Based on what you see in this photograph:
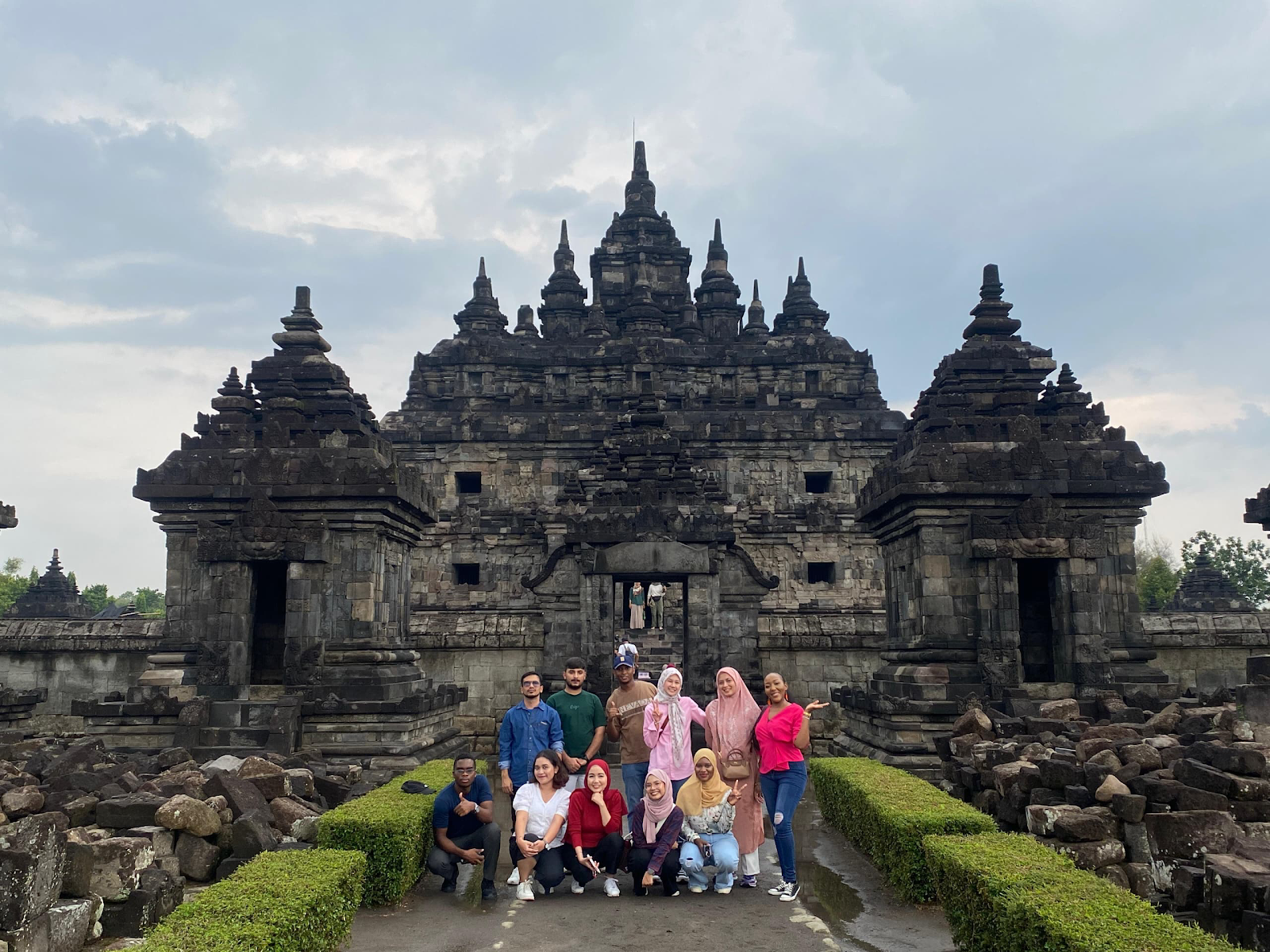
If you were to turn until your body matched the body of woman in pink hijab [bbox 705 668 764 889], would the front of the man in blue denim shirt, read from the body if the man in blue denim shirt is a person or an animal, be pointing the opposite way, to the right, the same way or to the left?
the same way

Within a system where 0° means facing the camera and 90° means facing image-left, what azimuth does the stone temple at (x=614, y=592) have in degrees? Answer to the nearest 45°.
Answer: approximately 0°

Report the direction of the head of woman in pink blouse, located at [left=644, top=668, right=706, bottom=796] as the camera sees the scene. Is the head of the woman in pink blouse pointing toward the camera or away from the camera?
toward the camera

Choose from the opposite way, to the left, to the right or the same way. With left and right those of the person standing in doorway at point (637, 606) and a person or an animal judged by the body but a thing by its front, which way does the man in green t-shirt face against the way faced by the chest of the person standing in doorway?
the same way

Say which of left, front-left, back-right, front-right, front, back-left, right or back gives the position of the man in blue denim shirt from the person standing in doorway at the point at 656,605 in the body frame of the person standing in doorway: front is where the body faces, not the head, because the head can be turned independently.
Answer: front

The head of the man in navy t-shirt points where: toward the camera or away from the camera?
toward the camera

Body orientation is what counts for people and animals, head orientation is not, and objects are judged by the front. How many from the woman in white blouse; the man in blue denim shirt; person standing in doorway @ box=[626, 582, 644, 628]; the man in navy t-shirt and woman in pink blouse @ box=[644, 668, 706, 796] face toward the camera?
5

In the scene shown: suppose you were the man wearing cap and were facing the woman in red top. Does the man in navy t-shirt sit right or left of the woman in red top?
right

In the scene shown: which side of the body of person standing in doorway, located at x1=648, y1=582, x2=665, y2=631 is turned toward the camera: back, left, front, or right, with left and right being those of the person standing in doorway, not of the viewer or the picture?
front

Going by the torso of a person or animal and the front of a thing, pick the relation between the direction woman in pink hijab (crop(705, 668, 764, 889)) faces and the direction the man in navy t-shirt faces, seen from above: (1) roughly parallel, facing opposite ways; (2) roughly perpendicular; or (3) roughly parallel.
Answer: roughly parallel

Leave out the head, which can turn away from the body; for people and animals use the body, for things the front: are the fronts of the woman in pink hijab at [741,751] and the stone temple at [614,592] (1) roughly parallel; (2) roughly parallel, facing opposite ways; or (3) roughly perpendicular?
roughly parallel

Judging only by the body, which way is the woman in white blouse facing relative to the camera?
toward the camera

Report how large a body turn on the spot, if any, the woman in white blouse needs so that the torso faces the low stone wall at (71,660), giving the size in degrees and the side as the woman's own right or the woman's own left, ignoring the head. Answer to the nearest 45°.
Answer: approximately 135° to the woman's own right

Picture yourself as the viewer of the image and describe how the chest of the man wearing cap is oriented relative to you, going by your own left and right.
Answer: facing the viewer

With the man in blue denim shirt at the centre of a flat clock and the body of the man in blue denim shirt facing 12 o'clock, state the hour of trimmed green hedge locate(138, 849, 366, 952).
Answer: The trimmed green hedge is roughly at 1 o'clock from the man in blue denim shirt.

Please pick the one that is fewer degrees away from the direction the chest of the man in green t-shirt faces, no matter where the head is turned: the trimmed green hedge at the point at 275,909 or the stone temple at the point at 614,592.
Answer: the trimmed green hedge

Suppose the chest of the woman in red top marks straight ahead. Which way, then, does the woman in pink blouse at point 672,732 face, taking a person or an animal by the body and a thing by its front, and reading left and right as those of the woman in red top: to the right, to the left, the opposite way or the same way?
the same way

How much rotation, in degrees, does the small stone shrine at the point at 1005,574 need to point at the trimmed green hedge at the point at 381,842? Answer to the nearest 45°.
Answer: approximately 45° to its right

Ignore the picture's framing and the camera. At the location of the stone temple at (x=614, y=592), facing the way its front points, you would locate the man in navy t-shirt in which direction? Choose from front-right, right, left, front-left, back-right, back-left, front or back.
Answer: front

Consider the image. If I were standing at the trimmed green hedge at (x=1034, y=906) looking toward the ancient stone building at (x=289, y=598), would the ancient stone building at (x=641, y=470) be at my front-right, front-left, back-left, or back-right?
front-right

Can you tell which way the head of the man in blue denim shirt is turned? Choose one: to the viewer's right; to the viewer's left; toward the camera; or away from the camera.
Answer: toward the camera

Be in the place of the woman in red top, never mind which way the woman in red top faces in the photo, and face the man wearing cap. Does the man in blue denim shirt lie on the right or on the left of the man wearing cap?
left
